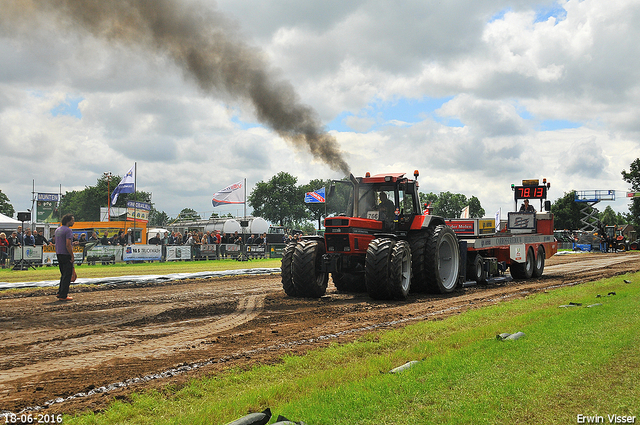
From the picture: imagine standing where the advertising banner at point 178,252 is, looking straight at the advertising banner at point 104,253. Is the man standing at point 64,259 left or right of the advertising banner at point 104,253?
left

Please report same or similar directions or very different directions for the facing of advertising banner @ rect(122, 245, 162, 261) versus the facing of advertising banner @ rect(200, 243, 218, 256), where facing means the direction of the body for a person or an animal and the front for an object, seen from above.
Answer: same or similar directions

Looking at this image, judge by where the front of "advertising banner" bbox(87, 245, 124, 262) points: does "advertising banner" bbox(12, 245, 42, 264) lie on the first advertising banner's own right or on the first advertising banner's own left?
on the first advertising banner's own right

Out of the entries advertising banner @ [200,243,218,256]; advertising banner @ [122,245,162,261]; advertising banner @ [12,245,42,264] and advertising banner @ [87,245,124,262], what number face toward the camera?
4

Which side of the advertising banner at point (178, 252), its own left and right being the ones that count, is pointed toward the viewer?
front

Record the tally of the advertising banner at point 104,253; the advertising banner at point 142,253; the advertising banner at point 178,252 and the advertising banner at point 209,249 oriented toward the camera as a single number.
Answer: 4

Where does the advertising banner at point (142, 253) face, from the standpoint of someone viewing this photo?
facing the viewer

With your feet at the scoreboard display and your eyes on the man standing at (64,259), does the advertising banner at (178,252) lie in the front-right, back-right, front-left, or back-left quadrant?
front-right

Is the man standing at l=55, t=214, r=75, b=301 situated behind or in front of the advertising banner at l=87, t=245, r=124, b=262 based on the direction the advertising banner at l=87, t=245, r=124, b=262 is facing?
in front

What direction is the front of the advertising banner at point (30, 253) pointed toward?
toward the camera

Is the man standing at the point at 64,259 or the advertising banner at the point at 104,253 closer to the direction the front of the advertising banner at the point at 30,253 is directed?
the man standing

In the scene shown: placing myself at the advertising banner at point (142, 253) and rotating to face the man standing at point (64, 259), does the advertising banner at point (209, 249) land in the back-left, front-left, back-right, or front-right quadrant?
back-left

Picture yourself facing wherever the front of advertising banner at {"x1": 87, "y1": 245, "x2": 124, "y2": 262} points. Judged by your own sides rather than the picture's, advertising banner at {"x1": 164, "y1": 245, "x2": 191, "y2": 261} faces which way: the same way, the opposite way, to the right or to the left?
the same way

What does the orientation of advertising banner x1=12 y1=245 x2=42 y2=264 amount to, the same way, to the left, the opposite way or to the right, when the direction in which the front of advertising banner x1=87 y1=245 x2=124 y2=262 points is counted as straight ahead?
the same way

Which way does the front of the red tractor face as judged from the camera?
facing the viewer and to the left of the viewer

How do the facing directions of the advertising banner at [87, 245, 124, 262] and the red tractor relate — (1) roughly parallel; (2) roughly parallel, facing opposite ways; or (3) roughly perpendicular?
roughly perpendicular
